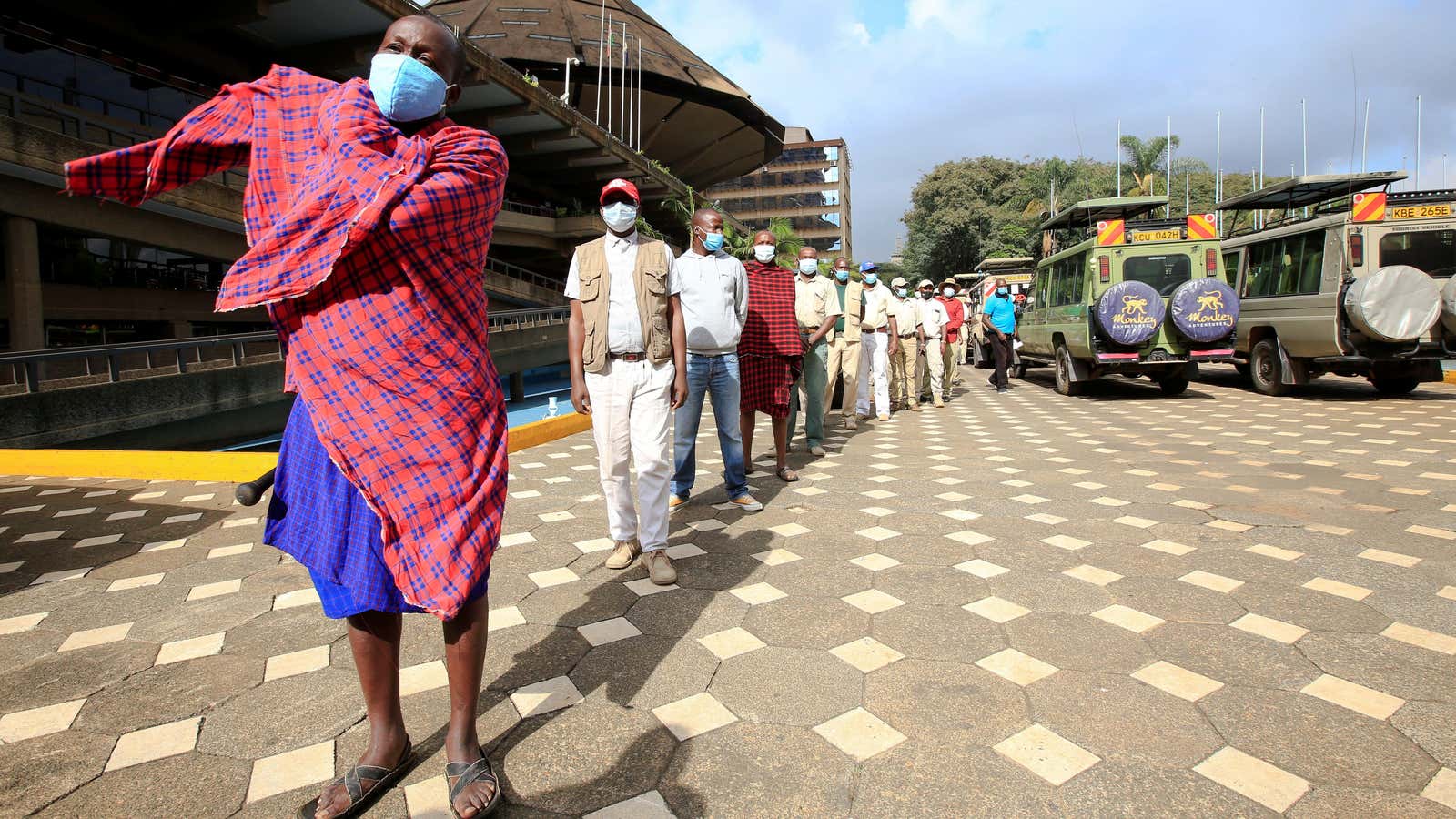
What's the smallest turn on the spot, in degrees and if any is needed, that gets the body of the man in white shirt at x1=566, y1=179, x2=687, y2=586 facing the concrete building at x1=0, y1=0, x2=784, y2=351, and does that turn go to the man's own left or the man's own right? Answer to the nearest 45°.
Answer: approximately 135° to the man's own right

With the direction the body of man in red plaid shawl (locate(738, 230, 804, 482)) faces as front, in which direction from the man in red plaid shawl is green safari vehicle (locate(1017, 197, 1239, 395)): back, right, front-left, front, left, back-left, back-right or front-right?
back-left

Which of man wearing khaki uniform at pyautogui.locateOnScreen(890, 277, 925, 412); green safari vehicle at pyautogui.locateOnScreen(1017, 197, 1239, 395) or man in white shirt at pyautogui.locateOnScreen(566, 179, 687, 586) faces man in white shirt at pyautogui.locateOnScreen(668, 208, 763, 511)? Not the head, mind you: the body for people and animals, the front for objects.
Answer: the man wearing khaki uniform
